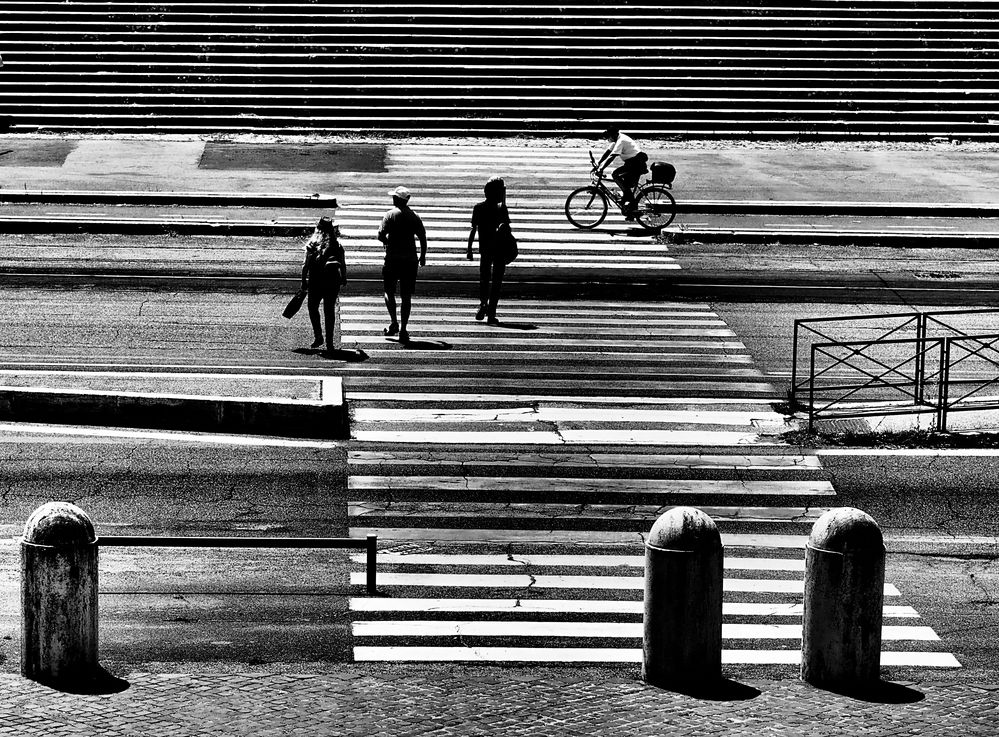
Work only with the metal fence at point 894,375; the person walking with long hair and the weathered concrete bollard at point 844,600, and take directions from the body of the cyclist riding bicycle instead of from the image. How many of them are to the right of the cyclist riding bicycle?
0

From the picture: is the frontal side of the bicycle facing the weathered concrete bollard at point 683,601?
no

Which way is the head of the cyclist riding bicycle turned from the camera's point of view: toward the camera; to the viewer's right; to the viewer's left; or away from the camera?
to the viewer's left

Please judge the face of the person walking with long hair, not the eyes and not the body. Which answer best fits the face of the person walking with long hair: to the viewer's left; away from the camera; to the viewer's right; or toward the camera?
away from the camera

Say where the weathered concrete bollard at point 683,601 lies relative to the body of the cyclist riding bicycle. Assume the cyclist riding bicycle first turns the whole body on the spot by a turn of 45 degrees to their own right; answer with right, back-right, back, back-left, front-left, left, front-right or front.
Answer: back-left

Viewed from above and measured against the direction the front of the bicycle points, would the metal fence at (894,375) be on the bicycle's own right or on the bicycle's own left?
on the bicycle's own left

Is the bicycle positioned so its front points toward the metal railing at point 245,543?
no

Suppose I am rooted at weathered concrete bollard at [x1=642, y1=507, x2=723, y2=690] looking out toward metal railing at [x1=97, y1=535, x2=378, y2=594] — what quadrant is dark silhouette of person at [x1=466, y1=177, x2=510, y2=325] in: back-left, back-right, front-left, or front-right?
front-right

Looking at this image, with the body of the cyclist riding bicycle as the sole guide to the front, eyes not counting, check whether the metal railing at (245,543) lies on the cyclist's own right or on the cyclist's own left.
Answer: on the cyclist's own left

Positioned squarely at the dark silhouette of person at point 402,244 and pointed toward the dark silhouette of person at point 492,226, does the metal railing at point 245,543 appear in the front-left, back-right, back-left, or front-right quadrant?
back-right

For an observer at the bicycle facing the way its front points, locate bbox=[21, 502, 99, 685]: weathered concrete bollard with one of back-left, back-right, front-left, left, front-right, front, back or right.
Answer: left

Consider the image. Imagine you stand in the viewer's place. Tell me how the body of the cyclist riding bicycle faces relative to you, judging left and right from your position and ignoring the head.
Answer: facing to the left of the viewer

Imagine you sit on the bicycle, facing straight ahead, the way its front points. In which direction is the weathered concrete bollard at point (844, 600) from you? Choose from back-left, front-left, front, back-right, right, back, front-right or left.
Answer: left

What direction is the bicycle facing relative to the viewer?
to the viewer's left
